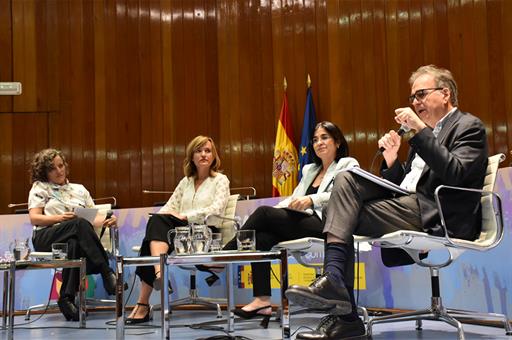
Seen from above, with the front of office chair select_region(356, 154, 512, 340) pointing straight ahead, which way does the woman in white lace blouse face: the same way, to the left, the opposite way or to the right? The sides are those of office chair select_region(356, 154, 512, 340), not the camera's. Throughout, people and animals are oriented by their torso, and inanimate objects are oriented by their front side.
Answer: to the left

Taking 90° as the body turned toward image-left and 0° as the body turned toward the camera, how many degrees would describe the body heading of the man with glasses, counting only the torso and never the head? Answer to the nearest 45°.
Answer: approximately 90°

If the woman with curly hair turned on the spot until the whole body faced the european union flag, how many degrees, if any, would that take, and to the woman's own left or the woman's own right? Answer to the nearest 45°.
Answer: approximately 45° to the woman's own left

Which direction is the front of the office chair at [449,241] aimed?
to the viewer's left

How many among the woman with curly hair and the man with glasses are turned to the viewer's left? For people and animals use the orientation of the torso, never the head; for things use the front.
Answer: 1

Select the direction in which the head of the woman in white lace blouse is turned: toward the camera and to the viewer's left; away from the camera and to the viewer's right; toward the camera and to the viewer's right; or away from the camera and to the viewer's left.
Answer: toward the camera and to the viewer's right

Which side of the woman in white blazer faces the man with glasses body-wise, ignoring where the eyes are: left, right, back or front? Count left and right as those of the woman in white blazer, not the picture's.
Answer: left
